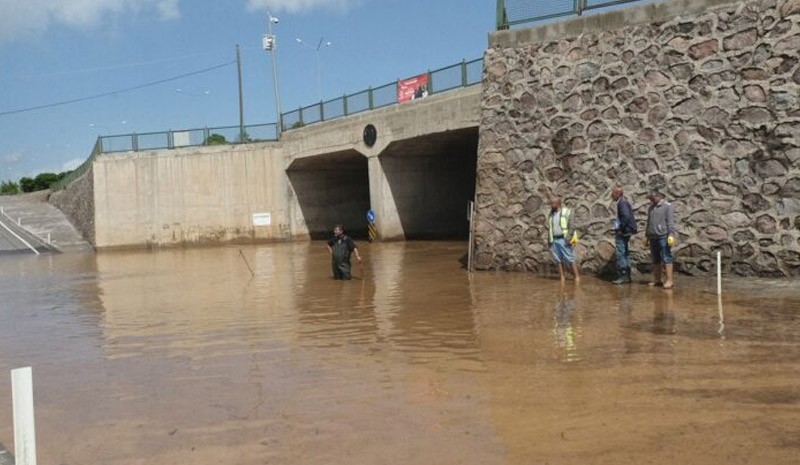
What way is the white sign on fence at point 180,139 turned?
toward the camera

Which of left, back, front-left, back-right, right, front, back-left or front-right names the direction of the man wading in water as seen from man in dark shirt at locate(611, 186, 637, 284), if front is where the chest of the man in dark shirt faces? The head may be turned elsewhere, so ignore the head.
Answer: front

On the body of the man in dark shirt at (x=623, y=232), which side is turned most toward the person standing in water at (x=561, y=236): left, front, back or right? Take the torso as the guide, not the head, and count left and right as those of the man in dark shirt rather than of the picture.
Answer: front

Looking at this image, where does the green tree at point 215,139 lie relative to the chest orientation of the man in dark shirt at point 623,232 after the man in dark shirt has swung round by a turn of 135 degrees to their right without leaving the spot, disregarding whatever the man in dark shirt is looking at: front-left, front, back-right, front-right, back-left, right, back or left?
left

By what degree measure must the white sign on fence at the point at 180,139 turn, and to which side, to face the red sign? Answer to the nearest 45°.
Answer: approximately 45° to its left

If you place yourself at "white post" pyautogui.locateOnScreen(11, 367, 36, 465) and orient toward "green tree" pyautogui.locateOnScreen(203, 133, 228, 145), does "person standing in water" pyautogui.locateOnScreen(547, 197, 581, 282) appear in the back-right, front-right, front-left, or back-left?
front-right

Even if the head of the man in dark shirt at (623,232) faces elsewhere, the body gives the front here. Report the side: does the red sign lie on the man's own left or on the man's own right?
on the man's own right

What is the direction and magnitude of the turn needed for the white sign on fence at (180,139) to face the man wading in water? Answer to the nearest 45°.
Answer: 0° — it already faces them

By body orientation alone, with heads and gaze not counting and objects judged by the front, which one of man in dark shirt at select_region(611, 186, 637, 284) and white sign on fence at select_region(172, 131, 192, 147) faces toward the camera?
the white sign on fence

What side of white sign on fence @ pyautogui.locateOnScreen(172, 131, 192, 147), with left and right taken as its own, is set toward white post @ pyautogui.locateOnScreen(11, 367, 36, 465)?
front

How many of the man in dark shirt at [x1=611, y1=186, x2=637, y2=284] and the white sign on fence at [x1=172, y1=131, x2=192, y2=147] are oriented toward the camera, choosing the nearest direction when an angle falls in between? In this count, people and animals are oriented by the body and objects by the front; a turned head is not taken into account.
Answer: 1

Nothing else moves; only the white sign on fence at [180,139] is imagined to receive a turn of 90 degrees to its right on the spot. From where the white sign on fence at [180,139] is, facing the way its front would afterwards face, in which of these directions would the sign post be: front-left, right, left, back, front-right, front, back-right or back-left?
back-left

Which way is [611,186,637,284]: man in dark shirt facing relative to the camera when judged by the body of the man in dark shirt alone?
to the viewer's left
